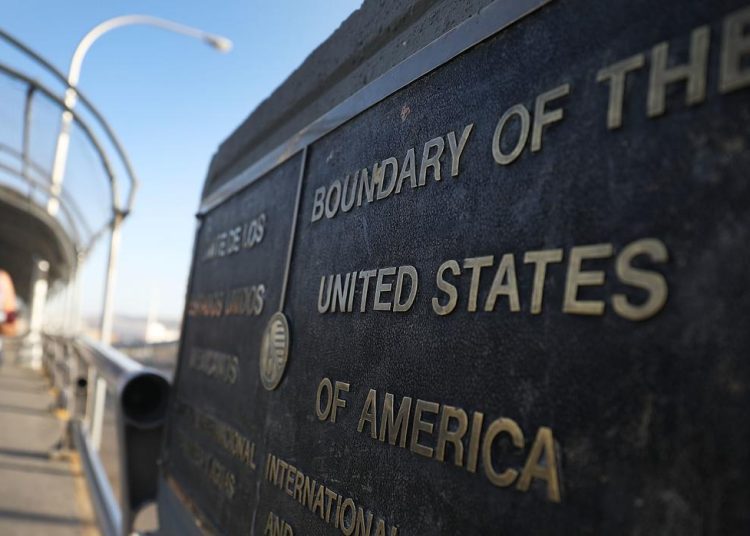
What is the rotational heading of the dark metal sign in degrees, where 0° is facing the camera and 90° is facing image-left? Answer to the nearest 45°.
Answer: approximately 45°
